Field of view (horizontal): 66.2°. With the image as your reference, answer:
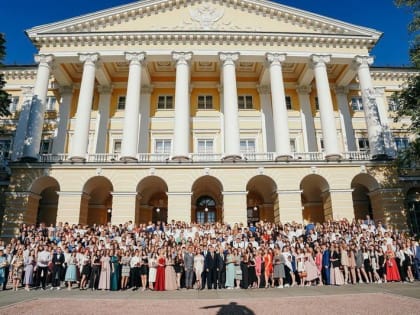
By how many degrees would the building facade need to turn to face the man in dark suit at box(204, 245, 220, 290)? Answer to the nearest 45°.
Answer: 0° — it already faces them

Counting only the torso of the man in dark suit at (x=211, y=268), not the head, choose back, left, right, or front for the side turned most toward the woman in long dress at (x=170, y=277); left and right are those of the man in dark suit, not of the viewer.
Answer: right

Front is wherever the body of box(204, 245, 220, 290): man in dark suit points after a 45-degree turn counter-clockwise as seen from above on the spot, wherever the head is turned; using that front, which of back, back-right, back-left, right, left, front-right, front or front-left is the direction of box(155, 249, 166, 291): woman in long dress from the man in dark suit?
back-right

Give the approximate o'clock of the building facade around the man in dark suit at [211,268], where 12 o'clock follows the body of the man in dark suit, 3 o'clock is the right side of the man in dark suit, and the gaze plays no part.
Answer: The building facade is roughly at 6 o'clock from the man in dark suit.

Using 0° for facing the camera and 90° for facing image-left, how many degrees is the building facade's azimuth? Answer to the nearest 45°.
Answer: approximately 0°

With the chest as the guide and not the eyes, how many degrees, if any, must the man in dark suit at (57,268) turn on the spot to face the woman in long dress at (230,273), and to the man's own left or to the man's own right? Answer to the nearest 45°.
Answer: approximately 45° to the man's own left

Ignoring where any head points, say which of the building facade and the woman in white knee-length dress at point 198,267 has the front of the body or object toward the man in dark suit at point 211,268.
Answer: the building facade

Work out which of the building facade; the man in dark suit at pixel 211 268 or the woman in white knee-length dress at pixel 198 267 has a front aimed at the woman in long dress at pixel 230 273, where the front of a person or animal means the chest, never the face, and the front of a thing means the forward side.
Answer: the building facade

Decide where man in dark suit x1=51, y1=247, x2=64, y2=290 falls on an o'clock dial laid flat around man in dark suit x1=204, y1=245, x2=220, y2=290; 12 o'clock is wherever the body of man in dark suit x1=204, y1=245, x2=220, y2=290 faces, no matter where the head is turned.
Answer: man in dark suit x1=51, y1=247, x2=64, y2=290 is roughly at 3 o'clock from man in dark suit x1=204, y1=245, x2=220, y2=290.
